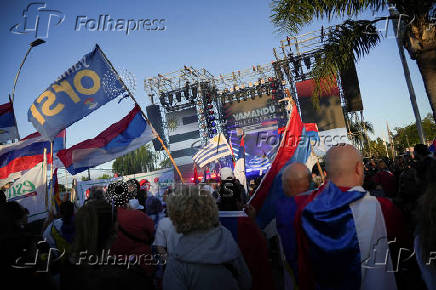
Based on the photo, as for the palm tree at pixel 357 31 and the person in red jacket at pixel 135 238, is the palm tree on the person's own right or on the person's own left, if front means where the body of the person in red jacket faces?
on the person's own right

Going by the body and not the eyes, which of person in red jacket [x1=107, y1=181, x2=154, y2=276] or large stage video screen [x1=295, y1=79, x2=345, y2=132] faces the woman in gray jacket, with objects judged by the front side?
the large stage video screen

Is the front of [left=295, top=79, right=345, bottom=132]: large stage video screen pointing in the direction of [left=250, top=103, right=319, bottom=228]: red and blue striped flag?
yes

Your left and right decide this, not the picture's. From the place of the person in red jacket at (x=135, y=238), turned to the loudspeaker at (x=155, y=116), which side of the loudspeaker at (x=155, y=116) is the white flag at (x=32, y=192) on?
left

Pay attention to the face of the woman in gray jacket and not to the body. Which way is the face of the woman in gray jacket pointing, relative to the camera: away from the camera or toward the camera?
away from the camera

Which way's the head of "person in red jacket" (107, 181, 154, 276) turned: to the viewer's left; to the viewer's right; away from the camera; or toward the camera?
away from the camera

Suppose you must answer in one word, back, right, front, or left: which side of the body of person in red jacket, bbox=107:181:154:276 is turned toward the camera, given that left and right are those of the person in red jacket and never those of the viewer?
back

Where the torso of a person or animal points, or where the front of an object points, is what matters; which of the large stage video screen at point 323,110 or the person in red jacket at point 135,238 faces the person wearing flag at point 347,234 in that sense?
the large stage video screen

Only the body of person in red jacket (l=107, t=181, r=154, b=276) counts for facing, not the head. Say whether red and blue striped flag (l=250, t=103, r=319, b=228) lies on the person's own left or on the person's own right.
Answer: on the person's own right

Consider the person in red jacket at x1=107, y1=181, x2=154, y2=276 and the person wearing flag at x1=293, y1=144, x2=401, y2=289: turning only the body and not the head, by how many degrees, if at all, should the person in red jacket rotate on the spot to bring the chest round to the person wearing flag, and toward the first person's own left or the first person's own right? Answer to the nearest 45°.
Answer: approximately 135° to the first person's own right

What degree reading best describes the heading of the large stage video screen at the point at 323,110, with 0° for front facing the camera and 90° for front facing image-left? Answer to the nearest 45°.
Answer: approximately 0°
